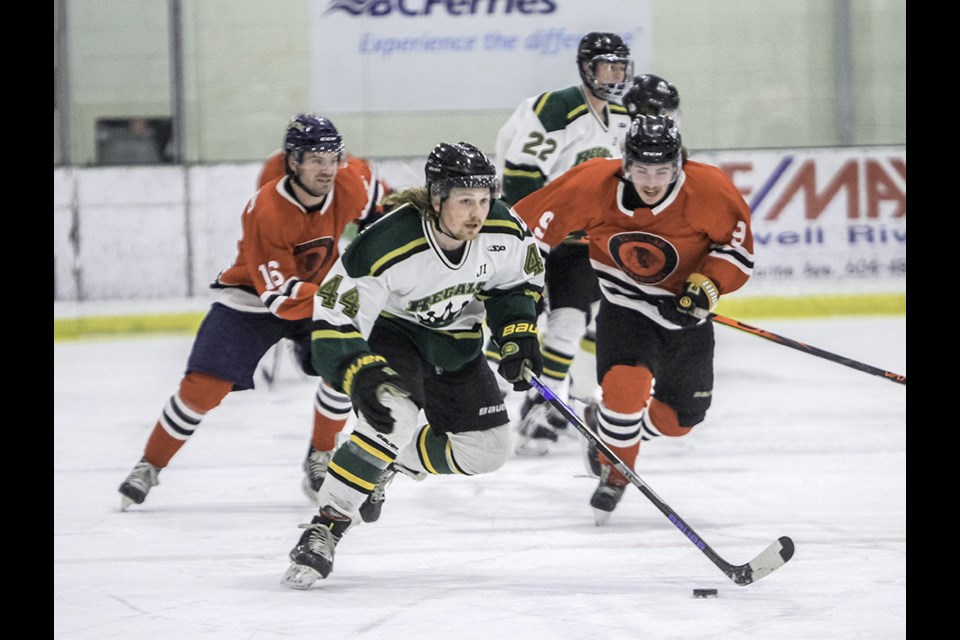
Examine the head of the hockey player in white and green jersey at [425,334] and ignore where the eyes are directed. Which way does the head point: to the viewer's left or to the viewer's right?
to the viewer's right

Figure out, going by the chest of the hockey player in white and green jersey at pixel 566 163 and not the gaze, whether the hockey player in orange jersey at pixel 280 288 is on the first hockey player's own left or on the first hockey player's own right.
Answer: on the first hockey player's own right

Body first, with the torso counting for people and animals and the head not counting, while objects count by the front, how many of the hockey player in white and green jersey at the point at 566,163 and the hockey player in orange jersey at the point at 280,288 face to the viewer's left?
0

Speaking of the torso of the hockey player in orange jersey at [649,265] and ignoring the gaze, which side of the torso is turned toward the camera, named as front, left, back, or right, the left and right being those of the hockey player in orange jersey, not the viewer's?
front

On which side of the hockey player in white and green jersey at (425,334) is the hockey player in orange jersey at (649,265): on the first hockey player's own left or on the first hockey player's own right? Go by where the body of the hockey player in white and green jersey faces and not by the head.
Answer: on the first hockey player's own left
